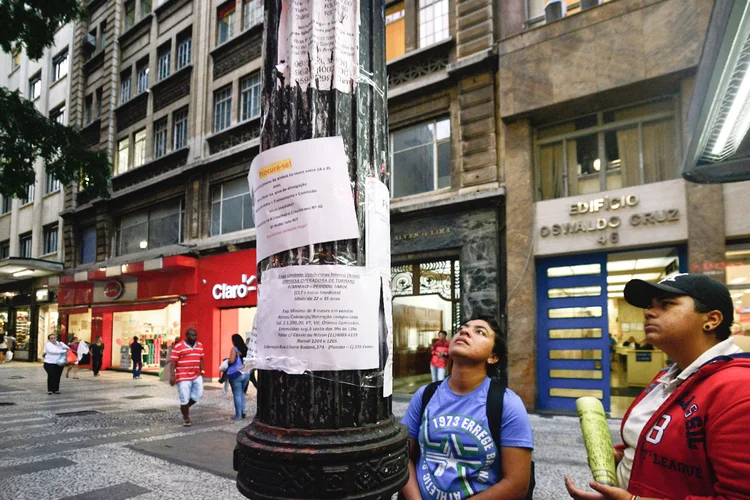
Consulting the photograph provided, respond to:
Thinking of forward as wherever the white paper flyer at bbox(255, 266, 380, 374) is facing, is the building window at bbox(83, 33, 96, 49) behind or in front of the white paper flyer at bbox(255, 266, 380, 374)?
behind

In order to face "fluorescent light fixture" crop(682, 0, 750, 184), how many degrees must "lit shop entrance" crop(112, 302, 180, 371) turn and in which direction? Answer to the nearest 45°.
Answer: approximately 45° to its left

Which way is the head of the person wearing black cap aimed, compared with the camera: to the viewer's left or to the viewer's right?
to the viewer's left

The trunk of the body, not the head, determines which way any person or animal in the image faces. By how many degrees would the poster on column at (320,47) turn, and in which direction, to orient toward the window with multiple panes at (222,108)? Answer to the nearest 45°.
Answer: approximately 180°

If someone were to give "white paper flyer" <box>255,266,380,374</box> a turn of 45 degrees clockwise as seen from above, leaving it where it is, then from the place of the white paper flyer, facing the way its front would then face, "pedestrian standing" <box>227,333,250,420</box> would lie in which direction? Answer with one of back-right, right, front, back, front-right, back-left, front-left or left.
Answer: back-right

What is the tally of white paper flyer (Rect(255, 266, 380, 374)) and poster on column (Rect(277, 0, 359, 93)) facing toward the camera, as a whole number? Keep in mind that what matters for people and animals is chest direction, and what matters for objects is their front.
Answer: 2

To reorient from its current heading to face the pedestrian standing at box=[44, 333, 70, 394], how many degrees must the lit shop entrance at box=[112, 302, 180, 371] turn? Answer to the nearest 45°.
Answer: approximately 45° to its left

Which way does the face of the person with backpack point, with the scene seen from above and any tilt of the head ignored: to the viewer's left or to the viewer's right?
to the viewer's left

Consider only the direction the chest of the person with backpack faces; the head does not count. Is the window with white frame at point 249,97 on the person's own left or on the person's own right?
on the person's own right

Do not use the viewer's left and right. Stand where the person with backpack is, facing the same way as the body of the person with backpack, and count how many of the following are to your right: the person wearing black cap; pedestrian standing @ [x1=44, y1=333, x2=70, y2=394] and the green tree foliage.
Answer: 2

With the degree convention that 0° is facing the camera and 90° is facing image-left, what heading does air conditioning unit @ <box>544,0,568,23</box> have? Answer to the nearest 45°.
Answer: approximately 45°
